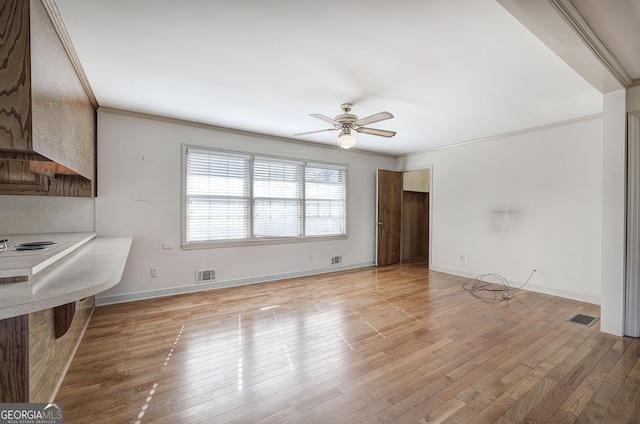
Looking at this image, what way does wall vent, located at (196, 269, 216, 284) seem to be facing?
toward the camera

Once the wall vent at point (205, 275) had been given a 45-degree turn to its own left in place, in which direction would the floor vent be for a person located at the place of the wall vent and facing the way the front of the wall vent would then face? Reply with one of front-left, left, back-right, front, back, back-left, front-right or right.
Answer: front

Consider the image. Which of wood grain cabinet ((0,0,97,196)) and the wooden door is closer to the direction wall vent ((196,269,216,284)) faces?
the wood grain cabinet

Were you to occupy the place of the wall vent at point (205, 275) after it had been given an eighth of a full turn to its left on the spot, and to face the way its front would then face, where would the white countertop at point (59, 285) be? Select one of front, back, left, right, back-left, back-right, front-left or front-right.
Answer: front-right

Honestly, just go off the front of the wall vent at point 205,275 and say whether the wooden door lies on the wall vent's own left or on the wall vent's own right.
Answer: on the wall vent's own left

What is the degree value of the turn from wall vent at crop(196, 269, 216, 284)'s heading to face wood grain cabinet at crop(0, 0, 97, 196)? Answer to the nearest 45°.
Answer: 0° — it already faces it

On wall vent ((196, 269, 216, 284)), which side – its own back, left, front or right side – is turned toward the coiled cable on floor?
left

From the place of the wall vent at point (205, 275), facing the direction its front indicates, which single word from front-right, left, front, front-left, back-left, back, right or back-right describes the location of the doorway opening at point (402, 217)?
left

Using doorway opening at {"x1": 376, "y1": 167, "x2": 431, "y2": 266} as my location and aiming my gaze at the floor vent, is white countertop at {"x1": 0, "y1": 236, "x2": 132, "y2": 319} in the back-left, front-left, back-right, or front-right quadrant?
front-right
